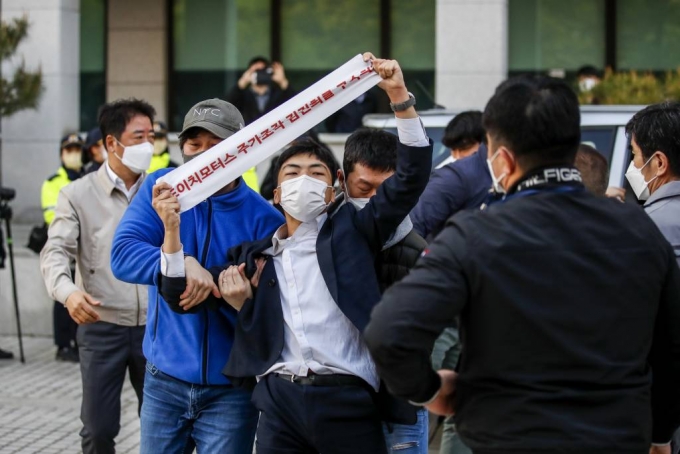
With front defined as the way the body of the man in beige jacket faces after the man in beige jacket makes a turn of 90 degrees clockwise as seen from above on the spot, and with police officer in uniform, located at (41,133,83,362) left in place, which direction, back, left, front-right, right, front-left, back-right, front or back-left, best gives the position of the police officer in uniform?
back-right

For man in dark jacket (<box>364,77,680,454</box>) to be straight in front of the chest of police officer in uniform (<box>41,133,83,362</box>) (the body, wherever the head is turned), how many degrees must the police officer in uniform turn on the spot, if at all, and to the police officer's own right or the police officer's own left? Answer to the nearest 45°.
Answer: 0° — they already face them

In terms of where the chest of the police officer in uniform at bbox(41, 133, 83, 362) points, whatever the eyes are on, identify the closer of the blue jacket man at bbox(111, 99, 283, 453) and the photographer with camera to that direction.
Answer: the blue jacket man

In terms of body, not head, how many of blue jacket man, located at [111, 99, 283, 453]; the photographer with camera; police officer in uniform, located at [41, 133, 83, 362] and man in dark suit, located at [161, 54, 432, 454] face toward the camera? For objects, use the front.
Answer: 4

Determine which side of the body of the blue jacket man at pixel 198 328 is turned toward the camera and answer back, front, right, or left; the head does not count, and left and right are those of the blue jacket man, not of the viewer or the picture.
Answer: front

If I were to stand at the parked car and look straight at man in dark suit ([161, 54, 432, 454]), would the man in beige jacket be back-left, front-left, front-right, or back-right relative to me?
front-right

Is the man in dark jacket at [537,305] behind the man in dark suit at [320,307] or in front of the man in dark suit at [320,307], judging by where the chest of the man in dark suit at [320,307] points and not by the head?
in front

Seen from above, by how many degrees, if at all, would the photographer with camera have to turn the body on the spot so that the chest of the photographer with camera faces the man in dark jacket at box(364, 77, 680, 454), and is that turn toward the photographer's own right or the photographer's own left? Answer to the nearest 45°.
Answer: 0° — they already face them

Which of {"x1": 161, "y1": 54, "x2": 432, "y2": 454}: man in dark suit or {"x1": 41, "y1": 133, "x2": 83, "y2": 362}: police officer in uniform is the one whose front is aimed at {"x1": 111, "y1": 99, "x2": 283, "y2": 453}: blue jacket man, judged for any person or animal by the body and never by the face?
the police officer in uniform

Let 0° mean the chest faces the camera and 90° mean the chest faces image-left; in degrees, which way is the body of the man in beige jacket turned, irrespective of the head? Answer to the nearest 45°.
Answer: approximately 315°

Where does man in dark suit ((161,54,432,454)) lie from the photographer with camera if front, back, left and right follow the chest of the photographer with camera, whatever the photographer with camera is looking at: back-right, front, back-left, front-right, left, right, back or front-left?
front

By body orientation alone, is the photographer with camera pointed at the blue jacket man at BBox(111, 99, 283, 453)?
yes

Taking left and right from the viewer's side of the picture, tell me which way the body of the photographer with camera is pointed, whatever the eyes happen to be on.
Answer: facing the viewer

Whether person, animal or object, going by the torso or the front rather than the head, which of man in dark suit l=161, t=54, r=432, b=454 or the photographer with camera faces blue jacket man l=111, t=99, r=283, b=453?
the photographer with camera

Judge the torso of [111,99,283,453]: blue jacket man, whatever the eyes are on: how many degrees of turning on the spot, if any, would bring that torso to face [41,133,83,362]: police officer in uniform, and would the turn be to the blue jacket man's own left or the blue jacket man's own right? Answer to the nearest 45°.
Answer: approximately 180°
